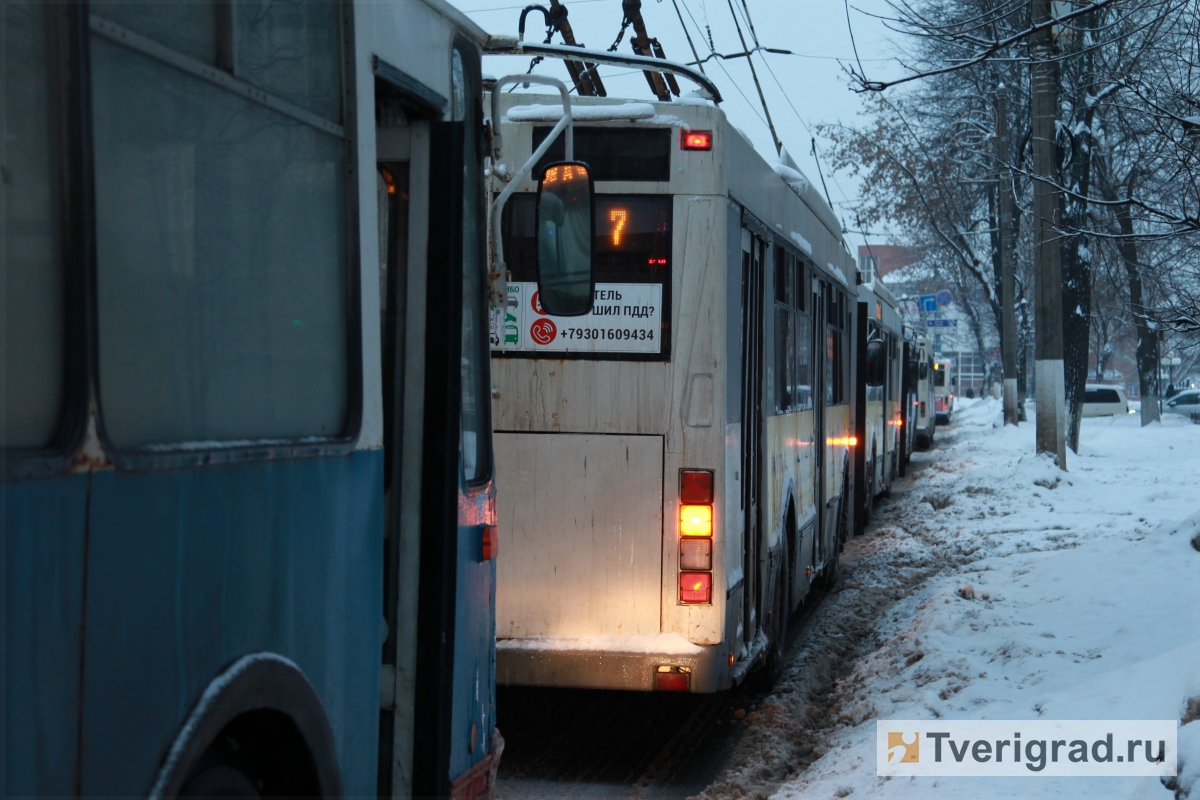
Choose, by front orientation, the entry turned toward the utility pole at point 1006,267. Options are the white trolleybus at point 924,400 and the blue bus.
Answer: the blue bus

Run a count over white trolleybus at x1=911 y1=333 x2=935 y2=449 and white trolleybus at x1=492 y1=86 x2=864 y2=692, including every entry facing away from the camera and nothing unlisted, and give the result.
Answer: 2

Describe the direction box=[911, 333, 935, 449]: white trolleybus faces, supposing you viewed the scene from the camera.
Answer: facing away from the viewer

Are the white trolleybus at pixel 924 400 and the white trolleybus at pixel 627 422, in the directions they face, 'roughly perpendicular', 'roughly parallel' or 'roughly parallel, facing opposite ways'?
roughly parallel

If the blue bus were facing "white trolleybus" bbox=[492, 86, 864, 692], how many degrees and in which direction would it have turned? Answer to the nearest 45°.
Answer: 0° — it already faces it

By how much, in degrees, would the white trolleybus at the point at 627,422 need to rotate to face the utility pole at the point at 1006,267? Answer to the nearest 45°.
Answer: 0° — it already faces it

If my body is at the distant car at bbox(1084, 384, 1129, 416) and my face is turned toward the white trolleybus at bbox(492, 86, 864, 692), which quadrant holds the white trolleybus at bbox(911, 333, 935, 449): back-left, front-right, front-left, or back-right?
front-right

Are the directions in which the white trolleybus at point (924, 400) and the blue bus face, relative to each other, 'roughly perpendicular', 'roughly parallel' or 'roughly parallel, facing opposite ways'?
roughly parallel

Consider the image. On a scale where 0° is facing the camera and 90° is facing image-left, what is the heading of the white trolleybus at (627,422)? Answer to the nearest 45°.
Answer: approximately 180°

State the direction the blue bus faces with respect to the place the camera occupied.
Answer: facing away from the viewer and to the right of the viewer

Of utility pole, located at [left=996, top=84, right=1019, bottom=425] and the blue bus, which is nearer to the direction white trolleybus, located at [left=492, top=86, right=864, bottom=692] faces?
the utility pole

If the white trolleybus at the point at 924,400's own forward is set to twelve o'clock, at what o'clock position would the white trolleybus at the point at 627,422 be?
the white trolleybus at the point at 627,422 is roughly at 6 o'clock from the white trolleybus at the point at 924,400.

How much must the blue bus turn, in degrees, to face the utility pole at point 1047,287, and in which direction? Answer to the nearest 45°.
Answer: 0° — it already faces it

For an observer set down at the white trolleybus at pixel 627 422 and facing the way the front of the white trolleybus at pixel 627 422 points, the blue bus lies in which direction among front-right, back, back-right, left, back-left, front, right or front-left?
back

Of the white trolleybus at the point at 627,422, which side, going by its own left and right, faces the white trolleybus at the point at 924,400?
front
